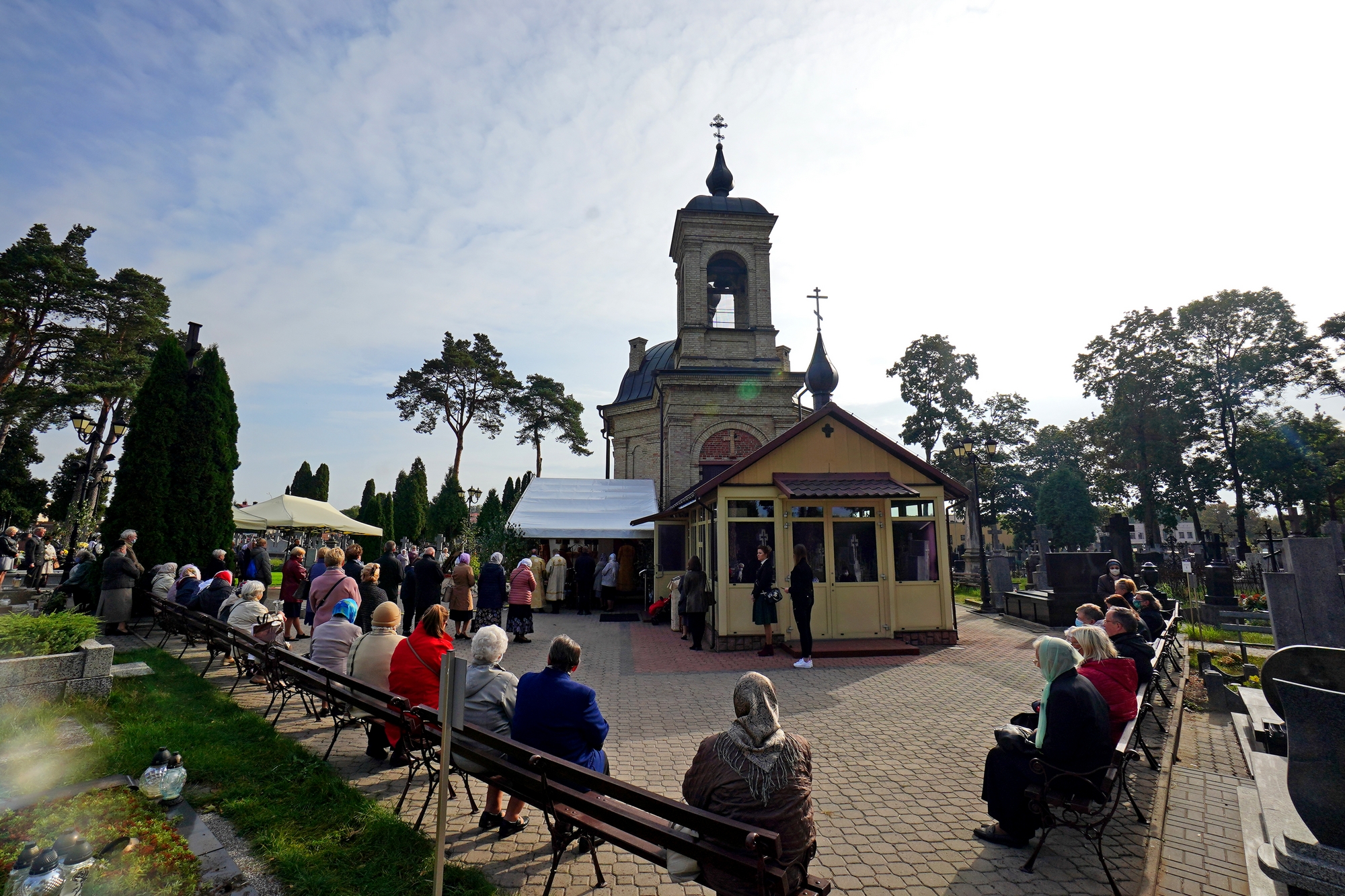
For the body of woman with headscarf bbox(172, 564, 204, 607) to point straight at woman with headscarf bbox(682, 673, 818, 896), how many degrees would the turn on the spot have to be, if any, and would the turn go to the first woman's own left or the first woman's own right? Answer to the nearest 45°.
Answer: approximately 135° to the first woman's own right

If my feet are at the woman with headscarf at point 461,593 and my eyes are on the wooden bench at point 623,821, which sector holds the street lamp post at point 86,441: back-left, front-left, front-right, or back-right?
back-right

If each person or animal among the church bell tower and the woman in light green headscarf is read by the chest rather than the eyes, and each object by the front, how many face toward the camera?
1

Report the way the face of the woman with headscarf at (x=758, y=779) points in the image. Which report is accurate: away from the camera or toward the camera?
away from the camera

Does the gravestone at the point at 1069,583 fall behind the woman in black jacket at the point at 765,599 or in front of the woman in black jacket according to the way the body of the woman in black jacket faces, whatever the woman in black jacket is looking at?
behind

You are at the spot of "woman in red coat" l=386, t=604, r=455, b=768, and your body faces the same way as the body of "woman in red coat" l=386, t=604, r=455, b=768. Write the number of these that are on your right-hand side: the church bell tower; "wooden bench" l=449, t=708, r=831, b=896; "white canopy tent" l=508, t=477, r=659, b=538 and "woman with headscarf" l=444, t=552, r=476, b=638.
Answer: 1

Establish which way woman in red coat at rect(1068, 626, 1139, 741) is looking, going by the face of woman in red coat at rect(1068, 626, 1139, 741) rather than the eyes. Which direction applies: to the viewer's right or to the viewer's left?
to the viewer's left

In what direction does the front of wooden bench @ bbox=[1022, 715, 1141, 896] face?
to the viewer's left

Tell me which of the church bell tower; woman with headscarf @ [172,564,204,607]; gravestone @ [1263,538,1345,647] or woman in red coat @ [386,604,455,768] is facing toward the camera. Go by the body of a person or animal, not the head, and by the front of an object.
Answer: the church bell tower

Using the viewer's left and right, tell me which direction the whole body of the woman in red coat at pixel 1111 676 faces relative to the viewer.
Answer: facing away from the viewer and to the left of the viewer

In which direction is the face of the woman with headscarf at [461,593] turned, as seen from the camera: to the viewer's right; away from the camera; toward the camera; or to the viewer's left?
away from the camera

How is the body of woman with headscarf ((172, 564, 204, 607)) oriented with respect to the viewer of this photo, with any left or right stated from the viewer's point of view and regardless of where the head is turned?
facing away from the viewer and to the right of the viewer

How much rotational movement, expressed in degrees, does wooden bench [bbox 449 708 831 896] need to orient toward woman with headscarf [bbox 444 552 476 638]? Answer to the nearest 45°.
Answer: approximately 45° to its left

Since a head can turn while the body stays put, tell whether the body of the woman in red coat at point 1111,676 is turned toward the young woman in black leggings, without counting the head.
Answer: yes

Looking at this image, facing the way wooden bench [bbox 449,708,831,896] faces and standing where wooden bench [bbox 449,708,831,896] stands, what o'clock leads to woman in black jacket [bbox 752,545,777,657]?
The woman in black jacket is roughly at 11 o'clock from the wooden bench.
